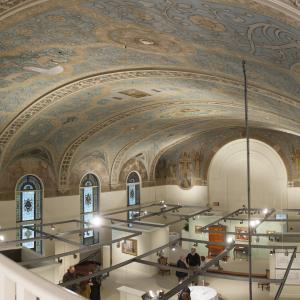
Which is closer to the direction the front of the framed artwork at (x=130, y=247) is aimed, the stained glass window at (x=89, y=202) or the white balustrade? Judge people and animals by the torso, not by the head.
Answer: the white balustrade

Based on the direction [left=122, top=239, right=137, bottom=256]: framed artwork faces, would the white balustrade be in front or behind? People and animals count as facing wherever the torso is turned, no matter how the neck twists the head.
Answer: in front

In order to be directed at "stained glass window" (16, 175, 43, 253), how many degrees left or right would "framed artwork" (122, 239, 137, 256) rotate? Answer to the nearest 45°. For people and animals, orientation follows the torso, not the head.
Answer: approximately 45° to its right

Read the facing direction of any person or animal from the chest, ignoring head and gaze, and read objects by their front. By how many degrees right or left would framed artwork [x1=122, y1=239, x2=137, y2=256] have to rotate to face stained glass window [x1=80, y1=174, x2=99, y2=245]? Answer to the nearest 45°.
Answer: approximately 90° to its right

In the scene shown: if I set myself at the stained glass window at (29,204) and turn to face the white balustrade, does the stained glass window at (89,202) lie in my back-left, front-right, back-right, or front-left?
back-left
